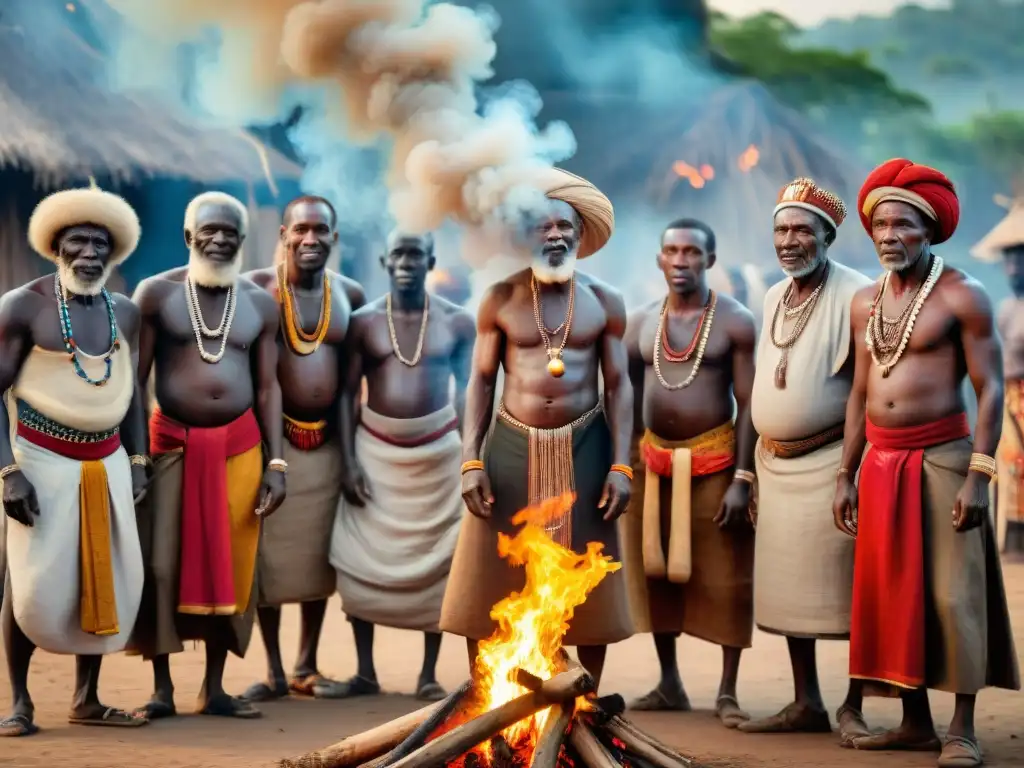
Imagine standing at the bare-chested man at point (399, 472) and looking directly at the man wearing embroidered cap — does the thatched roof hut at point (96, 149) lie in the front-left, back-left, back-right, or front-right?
back-left

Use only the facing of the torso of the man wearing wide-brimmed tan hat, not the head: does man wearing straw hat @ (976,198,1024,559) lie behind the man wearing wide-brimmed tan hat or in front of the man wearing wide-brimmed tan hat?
behind

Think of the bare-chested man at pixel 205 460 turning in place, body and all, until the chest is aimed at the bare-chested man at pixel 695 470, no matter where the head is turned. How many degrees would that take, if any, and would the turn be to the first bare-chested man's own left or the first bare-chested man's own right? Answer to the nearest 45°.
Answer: approximately 90° to the first bare-chested man's own left

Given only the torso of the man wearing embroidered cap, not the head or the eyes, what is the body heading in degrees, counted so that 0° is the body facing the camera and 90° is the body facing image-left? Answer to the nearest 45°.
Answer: approximately 45°

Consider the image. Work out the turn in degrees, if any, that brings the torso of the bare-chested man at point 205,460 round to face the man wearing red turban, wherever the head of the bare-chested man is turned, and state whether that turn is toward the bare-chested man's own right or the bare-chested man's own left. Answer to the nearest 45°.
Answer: approximately 45° to the bare-chested man's own left
